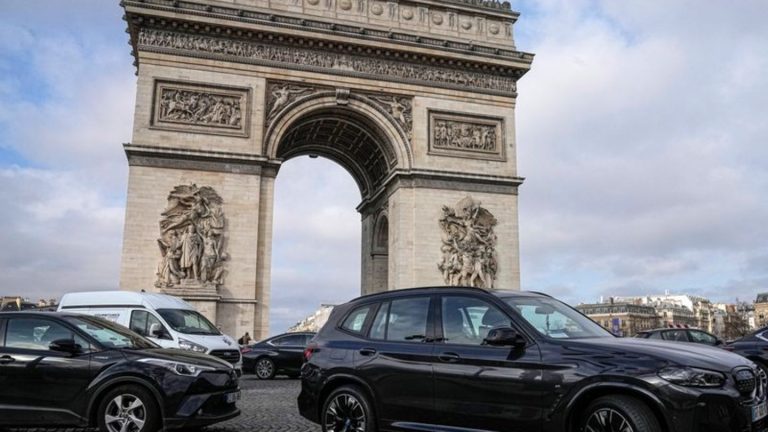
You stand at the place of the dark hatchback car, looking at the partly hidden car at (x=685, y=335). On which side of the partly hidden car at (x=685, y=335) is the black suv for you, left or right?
right

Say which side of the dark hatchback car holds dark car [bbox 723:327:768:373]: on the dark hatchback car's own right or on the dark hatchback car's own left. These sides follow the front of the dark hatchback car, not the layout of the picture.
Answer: on the dark hatchback car's own left

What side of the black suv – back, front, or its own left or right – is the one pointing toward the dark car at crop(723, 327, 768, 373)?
left

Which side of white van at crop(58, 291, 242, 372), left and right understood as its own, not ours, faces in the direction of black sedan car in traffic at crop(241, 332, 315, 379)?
left

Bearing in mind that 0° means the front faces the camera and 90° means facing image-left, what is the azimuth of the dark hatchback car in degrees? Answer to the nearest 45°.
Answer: approximately 315°

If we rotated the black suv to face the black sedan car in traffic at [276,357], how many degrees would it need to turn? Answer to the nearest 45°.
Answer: approximately 180°

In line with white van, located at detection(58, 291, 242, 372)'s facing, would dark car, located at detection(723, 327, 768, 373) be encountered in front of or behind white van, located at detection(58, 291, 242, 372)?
in front

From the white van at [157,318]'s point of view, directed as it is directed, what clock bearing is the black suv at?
The black suv is roughly at 1 o'clock from the white van.

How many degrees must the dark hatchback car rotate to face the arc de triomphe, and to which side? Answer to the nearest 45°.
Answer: approximately 135° to its left

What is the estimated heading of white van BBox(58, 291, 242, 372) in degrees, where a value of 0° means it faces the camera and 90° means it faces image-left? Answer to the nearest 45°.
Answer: approximately 315°
